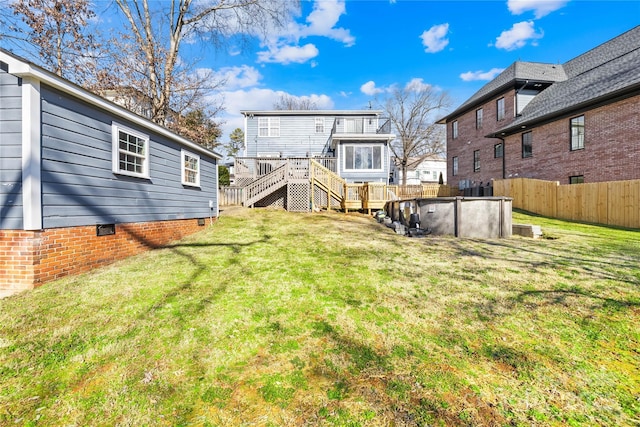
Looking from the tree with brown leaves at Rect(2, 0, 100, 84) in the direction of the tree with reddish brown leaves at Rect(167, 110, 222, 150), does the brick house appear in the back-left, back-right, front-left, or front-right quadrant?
front-right

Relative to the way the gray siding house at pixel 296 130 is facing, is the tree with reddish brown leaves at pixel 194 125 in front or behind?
behind

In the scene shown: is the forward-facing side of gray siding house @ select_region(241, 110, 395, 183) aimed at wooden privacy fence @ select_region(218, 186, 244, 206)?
no
